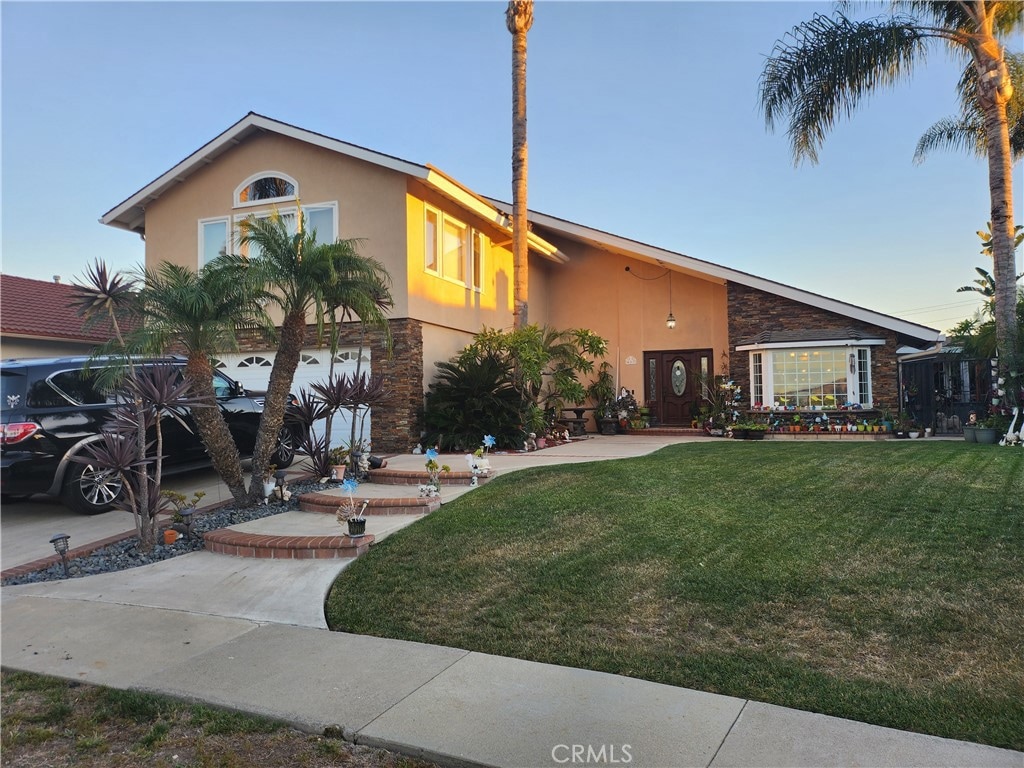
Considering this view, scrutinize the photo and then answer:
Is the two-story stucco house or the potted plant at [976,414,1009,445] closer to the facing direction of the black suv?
the two-story stucco house

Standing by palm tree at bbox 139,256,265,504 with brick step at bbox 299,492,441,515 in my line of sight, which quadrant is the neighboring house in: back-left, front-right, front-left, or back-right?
back-left

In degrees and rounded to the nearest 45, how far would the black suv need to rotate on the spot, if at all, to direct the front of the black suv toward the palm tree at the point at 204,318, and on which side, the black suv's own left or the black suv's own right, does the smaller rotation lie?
approximately 90° to the black suv's own right

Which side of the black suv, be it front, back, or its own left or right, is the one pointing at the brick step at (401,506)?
right

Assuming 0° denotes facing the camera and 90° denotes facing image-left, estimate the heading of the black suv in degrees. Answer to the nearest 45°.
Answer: approximately 225°

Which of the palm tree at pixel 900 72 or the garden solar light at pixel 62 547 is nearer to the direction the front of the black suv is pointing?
the palm tree

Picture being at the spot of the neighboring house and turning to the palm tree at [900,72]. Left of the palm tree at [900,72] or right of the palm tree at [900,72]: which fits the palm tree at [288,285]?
right

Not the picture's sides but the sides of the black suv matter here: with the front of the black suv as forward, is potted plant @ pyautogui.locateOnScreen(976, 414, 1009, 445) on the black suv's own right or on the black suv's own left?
on the black suv's own right

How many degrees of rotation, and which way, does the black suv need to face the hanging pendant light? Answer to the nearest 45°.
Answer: approximately 45° to its right

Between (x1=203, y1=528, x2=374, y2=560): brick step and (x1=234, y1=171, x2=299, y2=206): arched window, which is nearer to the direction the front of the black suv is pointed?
the arched window

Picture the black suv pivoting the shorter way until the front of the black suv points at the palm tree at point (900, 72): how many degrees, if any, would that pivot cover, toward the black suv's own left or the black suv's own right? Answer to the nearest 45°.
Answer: approximately 45° to the black suv's own right
